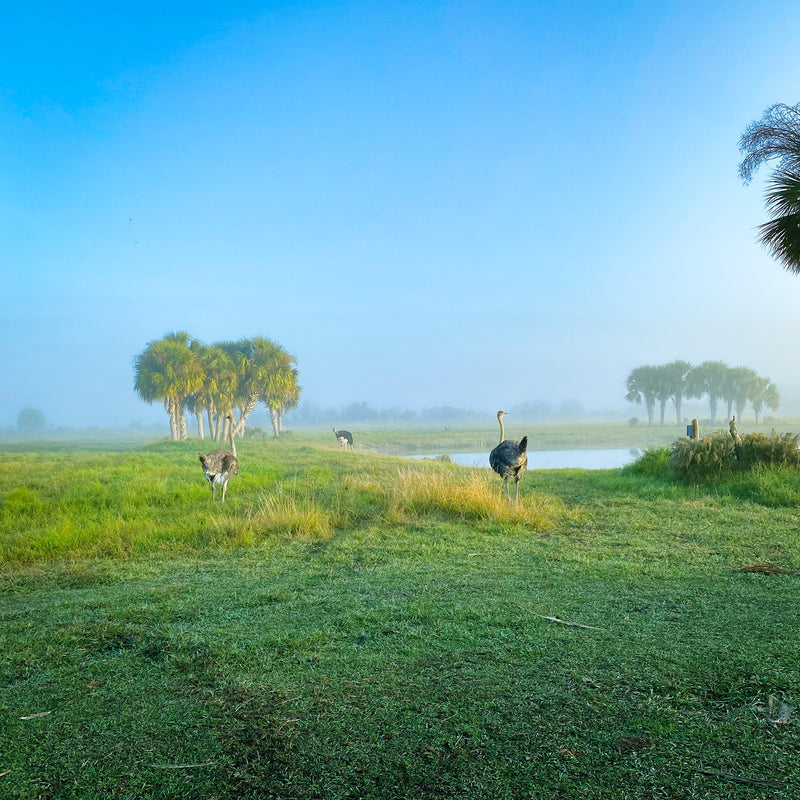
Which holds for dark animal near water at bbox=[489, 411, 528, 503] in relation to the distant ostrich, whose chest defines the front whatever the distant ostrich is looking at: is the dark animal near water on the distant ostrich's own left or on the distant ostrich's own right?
on the distant ostrich's own left

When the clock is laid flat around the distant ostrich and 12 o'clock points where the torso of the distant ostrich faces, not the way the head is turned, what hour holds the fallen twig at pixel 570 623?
The fallen twig is roughly at 9 o'clock from the distant ostrich.

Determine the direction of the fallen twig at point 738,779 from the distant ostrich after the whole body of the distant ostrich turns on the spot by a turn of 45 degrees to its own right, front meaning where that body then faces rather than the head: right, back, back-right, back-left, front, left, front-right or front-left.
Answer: back-left

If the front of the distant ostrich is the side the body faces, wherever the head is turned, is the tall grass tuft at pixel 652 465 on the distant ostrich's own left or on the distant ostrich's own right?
on the distant ostrich's own left

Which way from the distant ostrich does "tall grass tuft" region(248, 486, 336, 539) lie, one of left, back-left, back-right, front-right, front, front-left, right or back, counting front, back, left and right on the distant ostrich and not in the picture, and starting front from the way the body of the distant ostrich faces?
left

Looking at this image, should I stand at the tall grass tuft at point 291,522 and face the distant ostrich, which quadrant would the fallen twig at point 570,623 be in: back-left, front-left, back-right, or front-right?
back-right

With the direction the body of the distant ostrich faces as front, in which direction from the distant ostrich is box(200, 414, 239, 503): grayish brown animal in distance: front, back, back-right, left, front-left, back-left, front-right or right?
left

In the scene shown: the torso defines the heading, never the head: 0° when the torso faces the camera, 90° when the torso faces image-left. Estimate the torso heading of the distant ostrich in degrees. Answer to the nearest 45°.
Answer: approximately 90°
